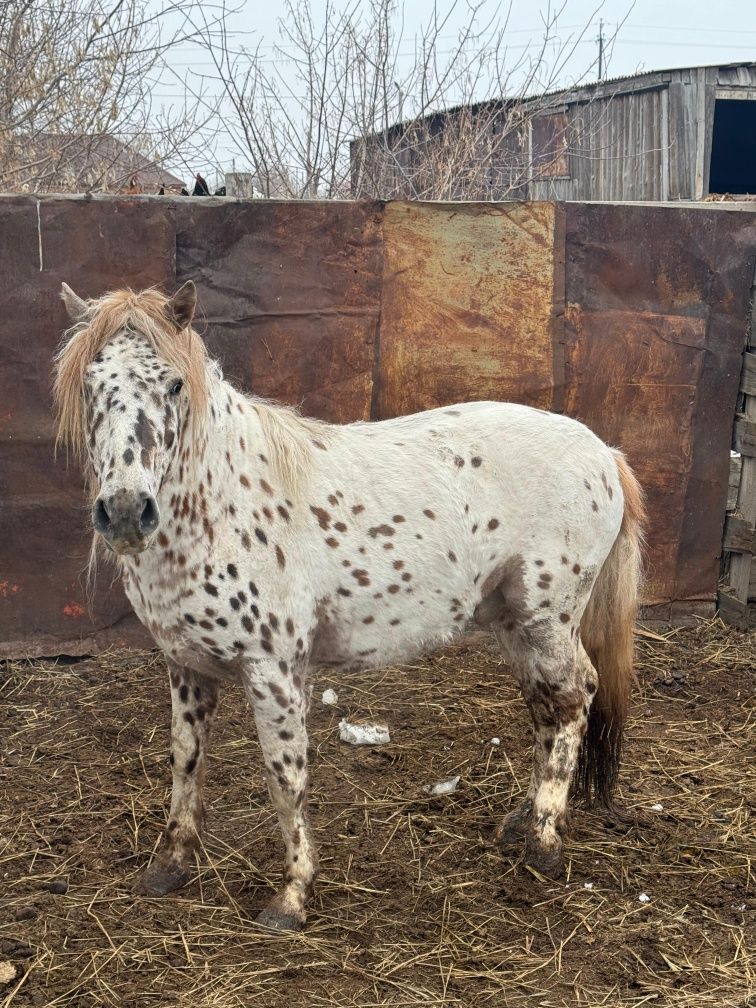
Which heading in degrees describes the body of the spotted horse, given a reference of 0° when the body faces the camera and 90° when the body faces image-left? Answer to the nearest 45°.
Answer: approximately 45°

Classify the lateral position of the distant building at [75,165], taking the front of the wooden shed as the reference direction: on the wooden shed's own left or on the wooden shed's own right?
on the wooden shed's own right

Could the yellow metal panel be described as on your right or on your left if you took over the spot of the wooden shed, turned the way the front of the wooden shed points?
on your right

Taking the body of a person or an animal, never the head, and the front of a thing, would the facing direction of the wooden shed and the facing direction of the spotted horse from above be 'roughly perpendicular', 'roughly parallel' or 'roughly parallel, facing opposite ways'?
roughly perpendicular

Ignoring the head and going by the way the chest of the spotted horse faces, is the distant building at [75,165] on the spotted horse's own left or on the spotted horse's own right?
on the spotted horse's own right

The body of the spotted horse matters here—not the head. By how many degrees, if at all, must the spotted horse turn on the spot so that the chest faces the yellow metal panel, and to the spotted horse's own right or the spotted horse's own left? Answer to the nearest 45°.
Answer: approximately 135° to the spotted horse's own right

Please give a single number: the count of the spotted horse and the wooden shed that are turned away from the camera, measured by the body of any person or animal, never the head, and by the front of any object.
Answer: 0
